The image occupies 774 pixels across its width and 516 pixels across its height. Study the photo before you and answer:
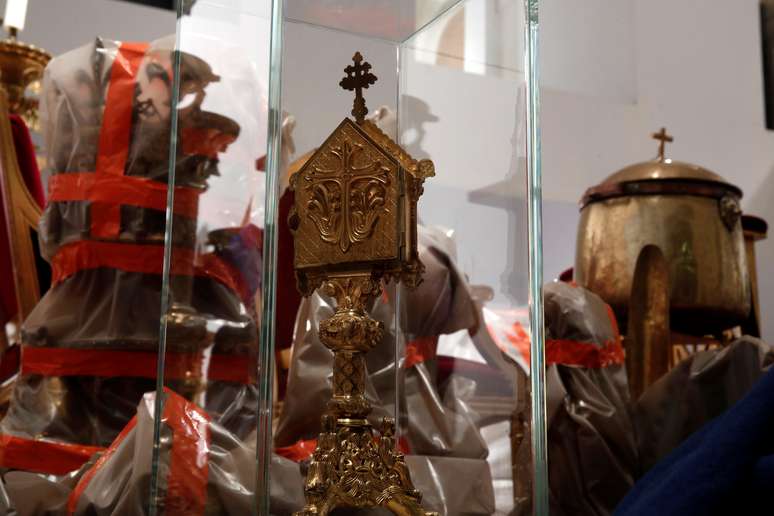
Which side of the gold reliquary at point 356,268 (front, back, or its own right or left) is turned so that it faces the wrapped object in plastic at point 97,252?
right

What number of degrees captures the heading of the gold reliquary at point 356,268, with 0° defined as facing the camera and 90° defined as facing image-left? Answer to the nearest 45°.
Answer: approximately 45°
